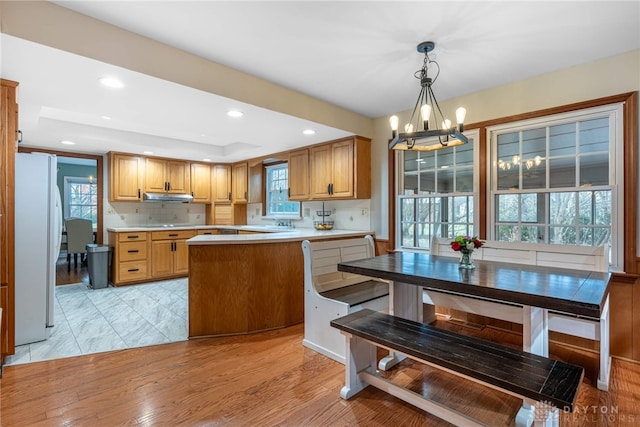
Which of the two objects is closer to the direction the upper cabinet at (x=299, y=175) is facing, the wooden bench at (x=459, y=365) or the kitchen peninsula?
the kitchen peninsula

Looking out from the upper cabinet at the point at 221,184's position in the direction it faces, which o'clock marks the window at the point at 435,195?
The window is roughly at 11 o'clock from the upper cabinet.

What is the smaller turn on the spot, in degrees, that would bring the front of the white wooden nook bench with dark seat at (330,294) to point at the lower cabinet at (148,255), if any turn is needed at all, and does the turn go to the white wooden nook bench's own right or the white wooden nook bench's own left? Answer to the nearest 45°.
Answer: approximately 180°

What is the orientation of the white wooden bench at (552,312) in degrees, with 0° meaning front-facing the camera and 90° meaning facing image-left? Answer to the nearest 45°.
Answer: approximately 45°

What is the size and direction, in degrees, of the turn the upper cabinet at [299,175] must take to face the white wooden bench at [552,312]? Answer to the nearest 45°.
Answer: approximately 90° to its left

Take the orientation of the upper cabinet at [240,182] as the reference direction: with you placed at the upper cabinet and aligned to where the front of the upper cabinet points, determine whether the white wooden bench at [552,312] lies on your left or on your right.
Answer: on your left

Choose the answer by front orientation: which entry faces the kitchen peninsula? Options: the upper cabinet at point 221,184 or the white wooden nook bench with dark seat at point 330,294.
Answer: the upper cabinet

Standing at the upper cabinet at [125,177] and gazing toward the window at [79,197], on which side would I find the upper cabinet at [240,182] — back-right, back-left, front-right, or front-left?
back-right

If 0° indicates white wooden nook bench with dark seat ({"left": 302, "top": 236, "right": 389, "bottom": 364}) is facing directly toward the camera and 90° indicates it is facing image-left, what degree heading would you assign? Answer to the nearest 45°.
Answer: approximately 315°

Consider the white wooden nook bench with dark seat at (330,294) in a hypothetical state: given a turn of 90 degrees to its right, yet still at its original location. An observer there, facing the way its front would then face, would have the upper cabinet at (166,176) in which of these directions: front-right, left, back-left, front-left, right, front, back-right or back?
right
